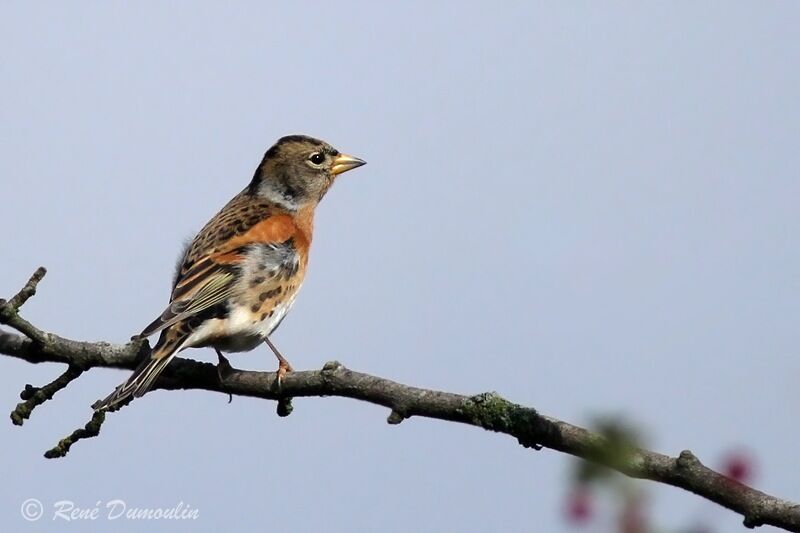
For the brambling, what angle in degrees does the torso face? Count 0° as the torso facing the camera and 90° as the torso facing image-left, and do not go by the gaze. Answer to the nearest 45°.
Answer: approximately 270°

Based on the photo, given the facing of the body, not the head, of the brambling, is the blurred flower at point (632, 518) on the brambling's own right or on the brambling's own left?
on the brambling's own right
